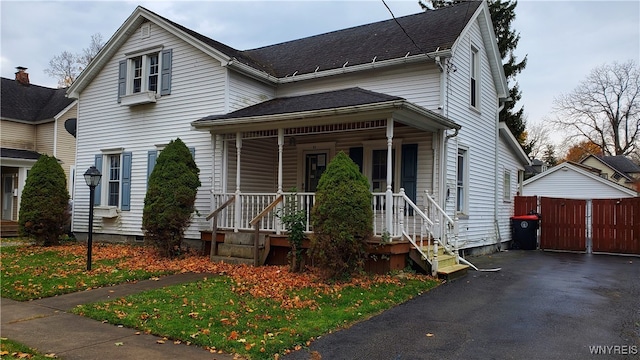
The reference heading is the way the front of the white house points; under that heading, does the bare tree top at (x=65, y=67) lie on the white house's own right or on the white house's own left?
on the white house's own right

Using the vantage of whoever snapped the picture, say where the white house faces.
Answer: facing the viewer and to the left of the viewer

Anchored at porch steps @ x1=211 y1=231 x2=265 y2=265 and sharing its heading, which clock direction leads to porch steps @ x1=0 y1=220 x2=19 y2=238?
porch steps @ x1=0 y1=220 x2=19 y2=238 is roughly at 3 o'clock from porch steps @ x1=211 y1=231 x2=265 y2=265.

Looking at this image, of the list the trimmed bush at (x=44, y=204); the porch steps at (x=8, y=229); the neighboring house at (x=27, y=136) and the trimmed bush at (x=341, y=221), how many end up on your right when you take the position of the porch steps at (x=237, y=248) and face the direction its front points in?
3

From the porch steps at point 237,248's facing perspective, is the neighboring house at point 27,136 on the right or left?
on its right

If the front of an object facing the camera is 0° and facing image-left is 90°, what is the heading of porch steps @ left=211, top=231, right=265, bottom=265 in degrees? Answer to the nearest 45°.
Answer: approximately 45°

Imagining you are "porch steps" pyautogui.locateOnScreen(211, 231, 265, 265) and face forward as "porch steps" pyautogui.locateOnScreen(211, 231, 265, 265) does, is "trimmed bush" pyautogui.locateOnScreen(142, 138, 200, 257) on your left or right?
on your right

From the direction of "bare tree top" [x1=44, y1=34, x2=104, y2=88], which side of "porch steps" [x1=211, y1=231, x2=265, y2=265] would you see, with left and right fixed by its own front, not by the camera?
right

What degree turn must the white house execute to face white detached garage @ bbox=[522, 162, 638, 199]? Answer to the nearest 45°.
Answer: approximately 180°

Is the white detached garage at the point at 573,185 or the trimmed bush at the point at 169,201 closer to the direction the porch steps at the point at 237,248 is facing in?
the trimmed bush
